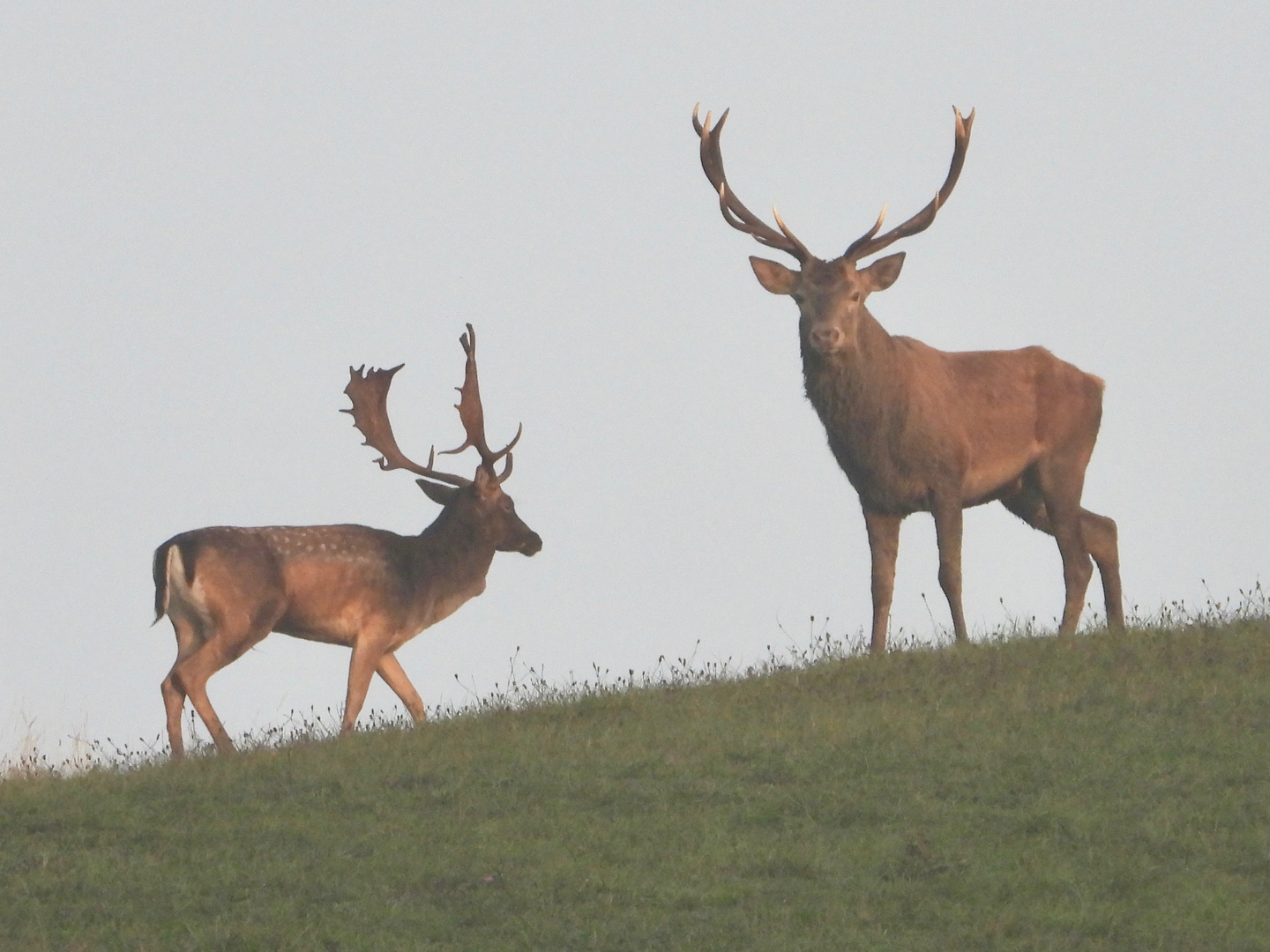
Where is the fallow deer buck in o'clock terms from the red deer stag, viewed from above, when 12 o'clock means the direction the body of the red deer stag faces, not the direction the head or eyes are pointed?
The fallow deer buck is roughly at 1 o'clock from the red deer stag.

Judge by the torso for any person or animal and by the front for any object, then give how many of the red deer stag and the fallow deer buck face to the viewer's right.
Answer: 1

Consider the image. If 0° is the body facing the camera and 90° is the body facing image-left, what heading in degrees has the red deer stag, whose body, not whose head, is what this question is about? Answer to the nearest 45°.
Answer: approximately 45°

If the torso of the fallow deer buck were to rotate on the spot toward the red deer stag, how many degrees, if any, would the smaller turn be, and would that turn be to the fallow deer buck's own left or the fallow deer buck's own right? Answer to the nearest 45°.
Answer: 0° — it already faces it

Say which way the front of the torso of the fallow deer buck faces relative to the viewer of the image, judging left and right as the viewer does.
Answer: facing to the right of the viewer

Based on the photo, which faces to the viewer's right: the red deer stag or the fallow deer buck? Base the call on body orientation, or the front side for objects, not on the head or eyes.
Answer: the fallow deer buck
